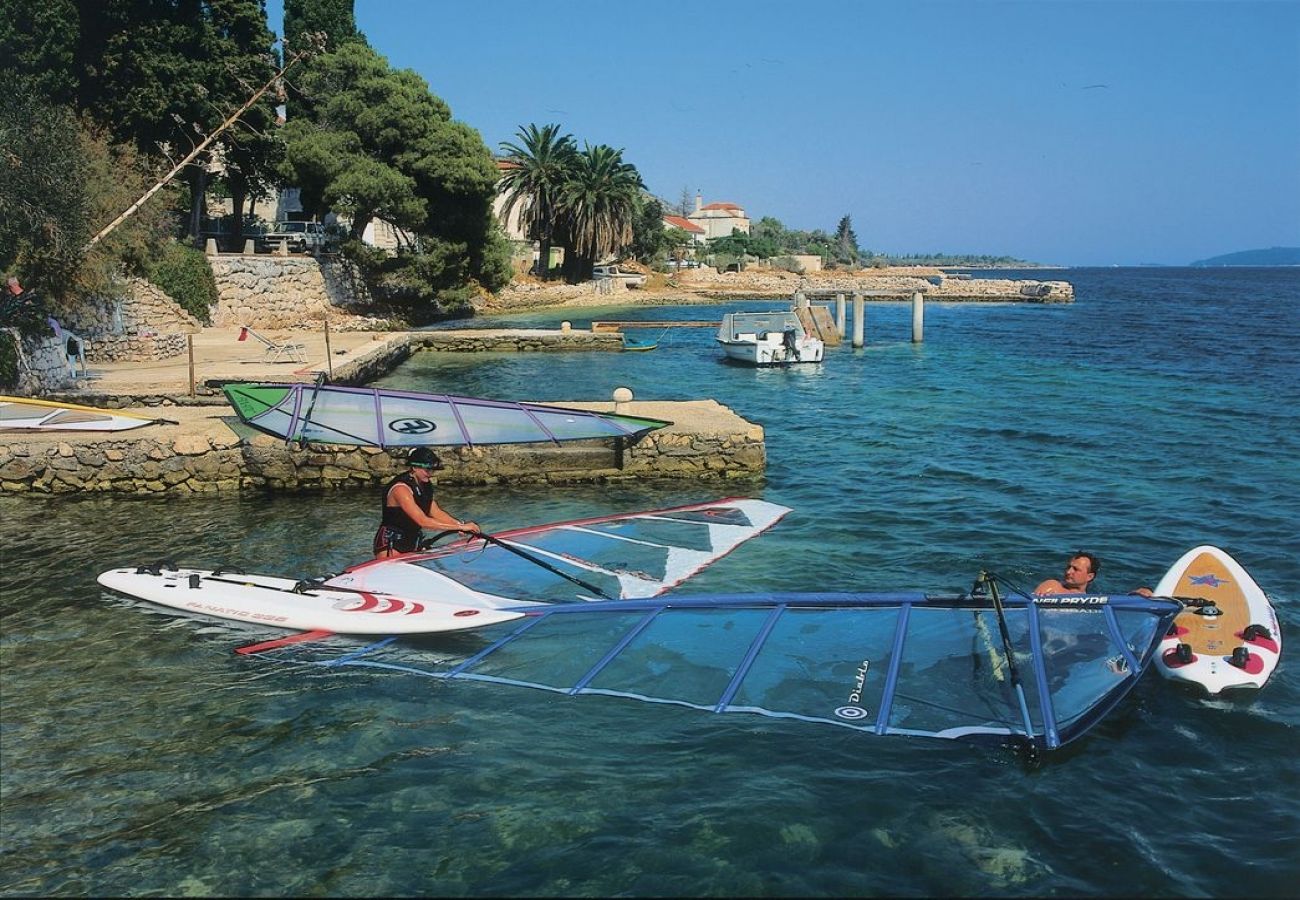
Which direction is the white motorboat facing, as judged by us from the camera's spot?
facing away from the viewer and to the left of the viewer

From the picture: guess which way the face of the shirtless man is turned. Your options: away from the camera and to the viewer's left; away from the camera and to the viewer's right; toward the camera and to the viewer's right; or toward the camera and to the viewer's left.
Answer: toward the camera and to the viewer's left

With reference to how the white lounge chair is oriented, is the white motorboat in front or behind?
in front

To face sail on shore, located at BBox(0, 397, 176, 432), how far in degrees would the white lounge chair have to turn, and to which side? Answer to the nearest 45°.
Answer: approximately 90° to its right

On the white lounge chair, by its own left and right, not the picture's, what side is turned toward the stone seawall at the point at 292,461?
right

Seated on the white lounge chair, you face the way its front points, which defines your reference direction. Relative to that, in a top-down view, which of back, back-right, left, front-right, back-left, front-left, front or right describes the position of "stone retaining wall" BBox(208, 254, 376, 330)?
left

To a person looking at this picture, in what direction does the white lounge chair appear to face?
facing to the right of the viewer

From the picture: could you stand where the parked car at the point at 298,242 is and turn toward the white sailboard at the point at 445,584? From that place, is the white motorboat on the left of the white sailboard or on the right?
left
